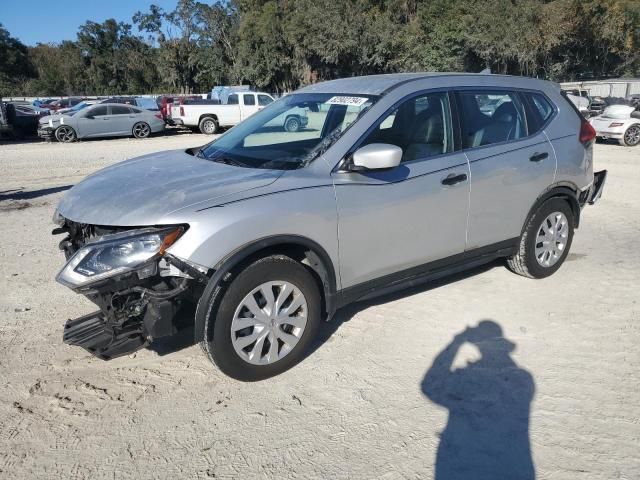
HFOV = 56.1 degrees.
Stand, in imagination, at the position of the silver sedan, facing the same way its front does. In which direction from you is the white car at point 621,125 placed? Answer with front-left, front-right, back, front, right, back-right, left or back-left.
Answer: back-left

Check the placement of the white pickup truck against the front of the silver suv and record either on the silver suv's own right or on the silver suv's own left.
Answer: on the silver suv's own right

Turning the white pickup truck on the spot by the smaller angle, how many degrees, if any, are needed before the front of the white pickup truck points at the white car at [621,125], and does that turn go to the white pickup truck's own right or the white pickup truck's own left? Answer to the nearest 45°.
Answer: approximately 45° to the white pickup truck's own right

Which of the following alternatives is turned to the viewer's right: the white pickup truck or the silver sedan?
the white pickup truck

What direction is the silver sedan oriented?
to the viewer's left

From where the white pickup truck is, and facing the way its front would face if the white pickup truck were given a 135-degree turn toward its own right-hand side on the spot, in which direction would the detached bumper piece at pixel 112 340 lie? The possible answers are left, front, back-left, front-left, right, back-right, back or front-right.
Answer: front-left

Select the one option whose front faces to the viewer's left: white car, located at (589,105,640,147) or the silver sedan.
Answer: the silver sedan

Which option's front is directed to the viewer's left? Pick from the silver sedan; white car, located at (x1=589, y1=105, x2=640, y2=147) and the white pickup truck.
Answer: the silver sedan

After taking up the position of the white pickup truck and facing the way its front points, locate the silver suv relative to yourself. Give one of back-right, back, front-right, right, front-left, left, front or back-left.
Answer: right

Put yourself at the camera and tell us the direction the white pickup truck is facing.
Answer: facing to the right of the viewer

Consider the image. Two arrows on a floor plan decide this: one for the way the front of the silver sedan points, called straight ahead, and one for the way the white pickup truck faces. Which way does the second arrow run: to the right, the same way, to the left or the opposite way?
the opposite way
